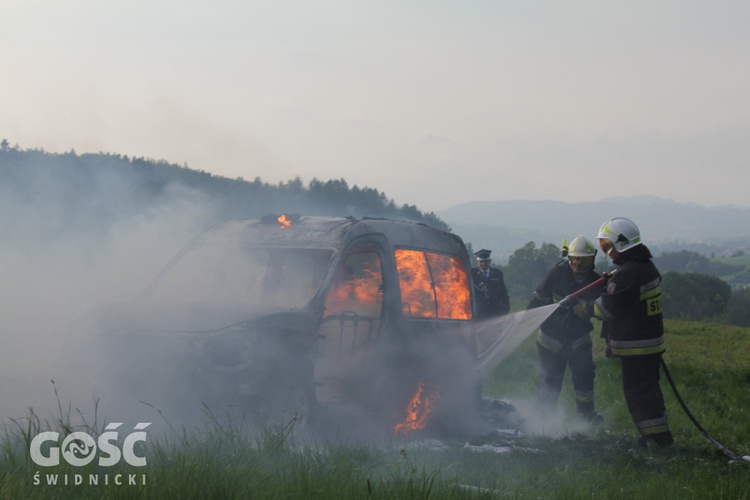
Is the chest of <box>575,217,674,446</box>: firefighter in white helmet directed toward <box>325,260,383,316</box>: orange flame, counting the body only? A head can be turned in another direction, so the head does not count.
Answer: yes

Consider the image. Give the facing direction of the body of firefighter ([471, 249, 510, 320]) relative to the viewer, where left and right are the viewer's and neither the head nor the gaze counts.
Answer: facing the viewer

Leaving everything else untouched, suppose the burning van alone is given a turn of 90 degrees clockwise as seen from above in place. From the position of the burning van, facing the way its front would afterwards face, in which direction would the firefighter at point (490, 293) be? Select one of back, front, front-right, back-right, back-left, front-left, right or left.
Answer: right

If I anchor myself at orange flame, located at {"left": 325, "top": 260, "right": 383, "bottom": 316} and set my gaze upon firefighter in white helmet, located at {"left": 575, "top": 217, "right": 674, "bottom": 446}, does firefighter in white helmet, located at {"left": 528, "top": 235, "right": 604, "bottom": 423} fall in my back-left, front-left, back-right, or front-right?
front-left

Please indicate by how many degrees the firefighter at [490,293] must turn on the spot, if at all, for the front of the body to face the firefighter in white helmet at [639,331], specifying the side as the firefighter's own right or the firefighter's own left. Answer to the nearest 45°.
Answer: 0° — they already face them

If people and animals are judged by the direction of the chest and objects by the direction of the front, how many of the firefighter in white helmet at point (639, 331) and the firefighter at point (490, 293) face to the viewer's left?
1

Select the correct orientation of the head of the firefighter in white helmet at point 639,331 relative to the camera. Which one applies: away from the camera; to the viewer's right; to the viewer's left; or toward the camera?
to the viewer's left

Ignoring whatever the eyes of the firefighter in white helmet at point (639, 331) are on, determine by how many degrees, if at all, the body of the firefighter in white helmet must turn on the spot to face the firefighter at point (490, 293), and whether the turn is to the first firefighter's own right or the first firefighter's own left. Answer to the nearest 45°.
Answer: approximately 45° to the first firefighter's own right

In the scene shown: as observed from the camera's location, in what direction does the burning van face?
facing the viewer and to the left of the viewer

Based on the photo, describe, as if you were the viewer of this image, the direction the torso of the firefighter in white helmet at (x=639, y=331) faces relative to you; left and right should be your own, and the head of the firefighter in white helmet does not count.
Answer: facing to the left of the viewer

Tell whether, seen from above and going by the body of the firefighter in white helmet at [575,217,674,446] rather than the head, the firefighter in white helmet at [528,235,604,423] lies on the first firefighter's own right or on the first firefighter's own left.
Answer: on the first firefighter's own right

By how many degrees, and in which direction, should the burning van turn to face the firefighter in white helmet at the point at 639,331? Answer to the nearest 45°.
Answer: approximately 135° to its left

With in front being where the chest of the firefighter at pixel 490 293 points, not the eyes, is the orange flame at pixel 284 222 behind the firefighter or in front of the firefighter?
in front
